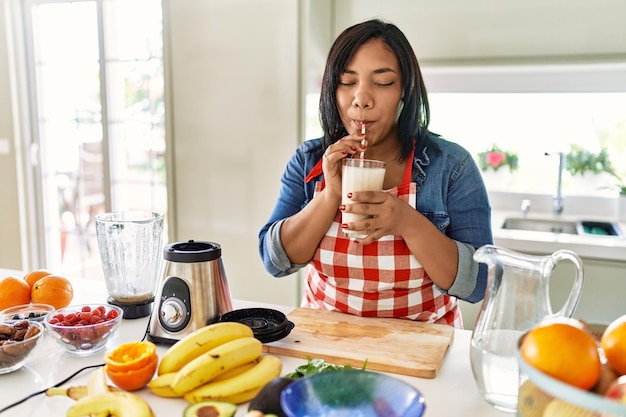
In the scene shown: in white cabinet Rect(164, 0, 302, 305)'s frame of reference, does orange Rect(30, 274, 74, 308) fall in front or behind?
in front

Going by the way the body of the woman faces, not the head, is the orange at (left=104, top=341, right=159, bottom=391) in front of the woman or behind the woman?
in front

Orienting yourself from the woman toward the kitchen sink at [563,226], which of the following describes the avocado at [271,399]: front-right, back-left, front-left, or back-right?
back-right

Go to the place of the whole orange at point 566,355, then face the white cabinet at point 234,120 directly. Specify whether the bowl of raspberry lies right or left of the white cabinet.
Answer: left

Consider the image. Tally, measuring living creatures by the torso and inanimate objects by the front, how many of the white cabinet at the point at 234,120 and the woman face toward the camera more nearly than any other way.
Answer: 2

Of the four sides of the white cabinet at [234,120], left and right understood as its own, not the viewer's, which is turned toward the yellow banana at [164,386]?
front

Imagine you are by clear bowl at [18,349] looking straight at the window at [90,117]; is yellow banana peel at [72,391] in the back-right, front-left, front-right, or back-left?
back-right

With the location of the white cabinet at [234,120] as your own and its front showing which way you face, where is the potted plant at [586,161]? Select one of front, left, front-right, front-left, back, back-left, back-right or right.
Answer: left

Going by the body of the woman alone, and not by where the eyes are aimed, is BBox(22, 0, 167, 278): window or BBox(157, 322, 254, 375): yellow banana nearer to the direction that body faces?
the yellow banana

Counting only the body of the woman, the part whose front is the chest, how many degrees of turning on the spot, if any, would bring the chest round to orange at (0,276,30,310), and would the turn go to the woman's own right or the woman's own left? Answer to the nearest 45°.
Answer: approximately 90° to the woman's own right

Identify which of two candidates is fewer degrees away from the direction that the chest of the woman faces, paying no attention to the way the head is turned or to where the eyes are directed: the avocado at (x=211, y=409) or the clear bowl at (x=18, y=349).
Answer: the avocado

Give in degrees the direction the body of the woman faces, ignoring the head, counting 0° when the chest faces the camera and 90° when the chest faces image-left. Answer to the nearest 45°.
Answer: approximately 0°
